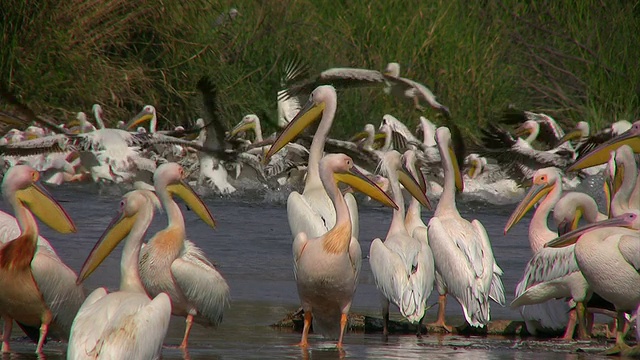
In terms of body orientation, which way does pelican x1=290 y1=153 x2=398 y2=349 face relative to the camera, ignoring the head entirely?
toward the camera

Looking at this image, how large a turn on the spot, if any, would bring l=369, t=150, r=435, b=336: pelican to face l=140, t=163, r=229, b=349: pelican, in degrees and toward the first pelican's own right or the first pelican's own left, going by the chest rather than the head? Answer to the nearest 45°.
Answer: approximately 135° to the first pelican's own left

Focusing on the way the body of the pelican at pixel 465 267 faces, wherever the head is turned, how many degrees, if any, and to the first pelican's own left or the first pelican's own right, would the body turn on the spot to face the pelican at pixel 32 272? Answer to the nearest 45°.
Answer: approximately 90° to the first pelican's own left

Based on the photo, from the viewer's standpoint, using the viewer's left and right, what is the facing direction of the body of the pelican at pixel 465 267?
facing away from the viewer and to the left of the viewer

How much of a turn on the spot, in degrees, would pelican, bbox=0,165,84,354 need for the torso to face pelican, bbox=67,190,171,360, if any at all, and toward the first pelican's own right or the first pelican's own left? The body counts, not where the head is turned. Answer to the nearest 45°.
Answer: approximately 45° to the first pelican's own left

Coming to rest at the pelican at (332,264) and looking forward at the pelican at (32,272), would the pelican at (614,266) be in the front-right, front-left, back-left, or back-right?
back-left

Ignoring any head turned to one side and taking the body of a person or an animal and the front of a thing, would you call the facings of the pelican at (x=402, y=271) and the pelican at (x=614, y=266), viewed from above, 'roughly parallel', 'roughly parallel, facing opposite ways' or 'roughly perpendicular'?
roughly perpendicular
